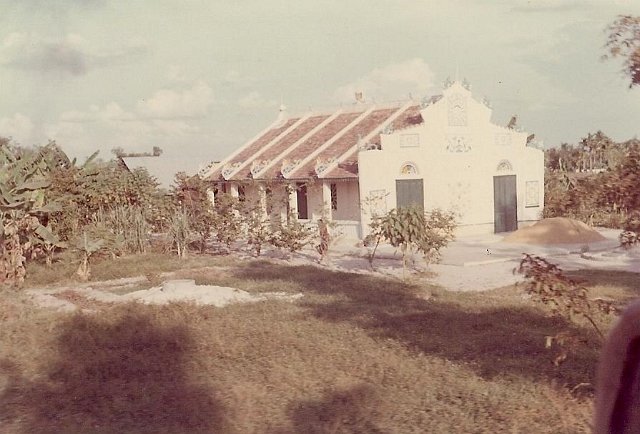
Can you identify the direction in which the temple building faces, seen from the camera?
facing the viewer and to the right of the viewer

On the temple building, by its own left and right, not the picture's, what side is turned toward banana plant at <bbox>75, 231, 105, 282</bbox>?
right

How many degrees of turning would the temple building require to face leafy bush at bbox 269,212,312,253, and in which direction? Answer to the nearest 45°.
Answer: approximately 90° to its right

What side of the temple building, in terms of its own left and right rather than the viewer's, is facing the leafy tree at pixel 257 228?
right

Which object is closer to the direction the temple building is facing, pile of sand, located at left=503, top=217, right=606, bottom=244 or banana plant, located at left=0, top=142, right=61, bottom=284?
the pile of sand

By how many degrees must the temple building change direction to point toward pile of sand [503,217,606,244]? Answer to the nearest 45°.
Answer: approximately 45° to its left

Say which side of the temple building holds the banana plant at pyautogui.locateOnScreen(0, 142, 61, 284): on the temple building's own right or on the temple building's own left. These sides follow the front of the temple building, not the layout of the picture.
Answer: on the temple building's own right

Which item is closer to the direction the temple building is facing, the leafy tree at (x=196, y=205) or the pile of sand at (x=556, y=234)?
the pile of sand
